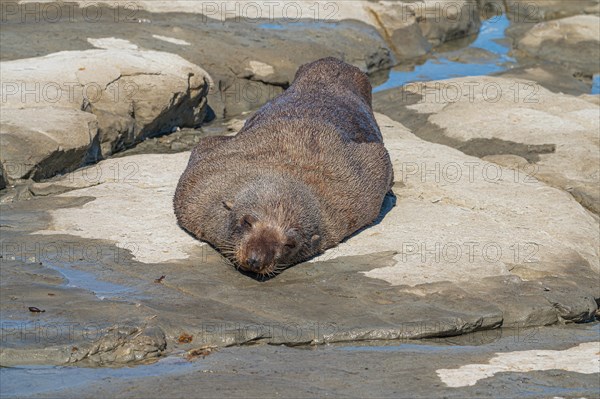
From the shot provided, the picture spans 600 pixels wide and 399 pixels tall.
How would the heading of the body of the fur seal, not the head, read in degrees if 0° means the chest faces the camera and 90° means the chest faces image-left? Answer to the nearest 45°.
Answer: approximately 0°
